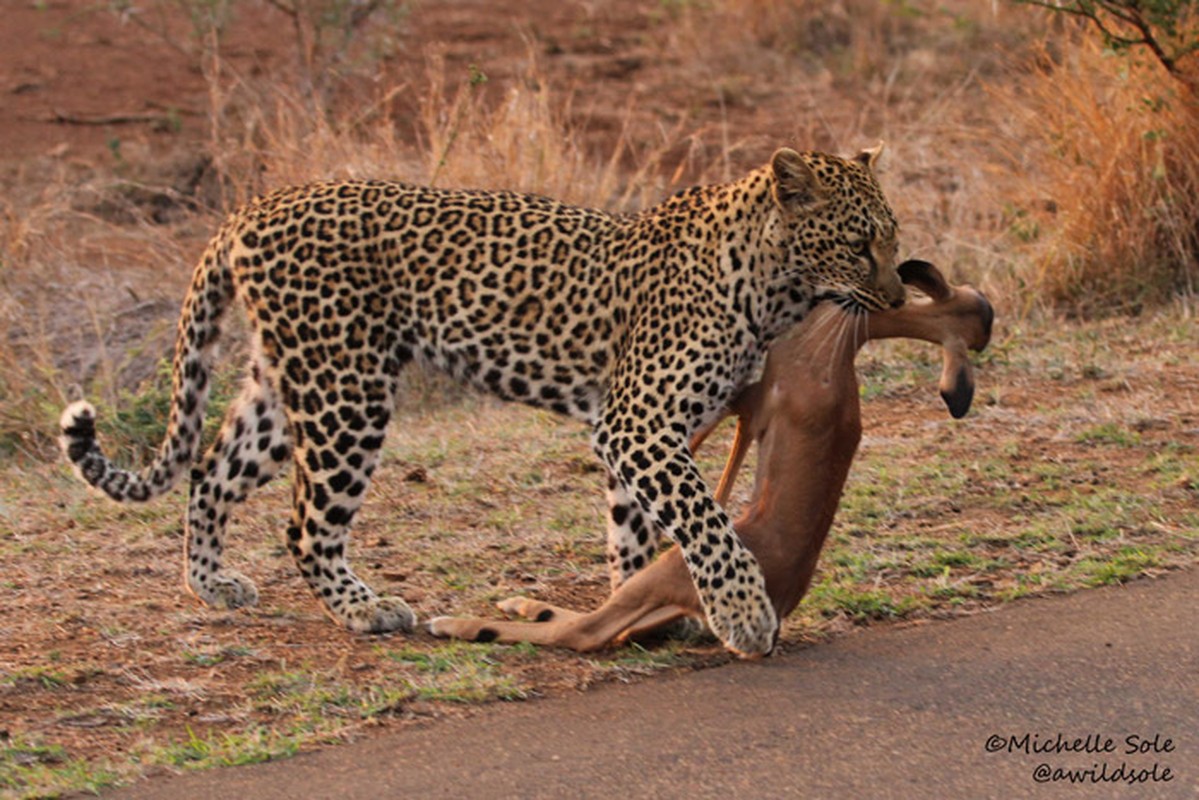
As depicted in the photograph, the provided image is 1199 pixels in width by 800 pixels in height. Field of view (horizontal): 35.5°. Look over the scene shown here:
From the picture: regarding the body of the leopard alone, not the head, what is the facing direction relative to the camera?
to the viewer's right

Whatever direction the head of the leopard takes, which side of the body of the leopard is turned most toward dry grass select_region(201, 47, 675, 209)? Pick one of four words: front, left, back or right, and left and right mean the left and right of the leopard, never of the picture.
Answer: left

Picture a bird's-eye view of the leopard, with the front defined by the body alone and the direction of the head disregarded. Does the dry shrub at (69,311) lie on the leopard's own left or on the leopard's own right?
on the leopard's own left
